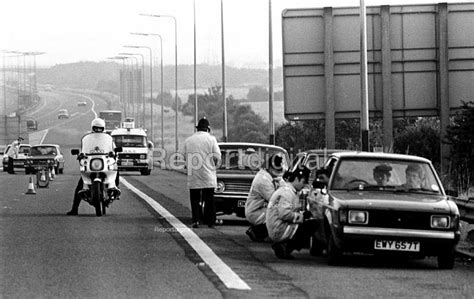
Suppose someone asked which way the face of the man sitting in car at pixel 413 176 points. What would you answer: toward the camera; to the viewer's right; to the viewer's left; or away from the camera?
toward the camera

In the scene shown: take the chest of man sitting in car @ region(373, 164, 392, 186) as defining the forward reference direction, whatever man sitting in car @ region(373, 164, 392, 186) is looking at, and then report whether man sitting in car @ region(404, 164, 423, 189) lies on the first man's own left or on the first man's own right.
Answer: on the first man's own left

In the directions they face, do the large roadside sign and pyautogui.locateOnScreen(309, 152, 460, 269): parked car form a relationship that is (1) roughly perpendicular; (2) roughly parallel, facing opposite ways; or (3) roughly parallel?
roughly parallel, facing opposite ways

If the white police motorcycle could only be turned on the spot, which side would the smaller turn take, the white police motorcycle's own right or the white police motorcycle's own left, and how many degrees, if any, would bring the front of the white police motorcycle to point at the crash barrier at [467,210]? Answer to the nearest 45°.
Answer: approximately 45° to the white police motorcycle's own left

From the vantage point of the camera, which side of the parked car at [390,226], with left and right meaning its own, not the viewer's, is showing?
front

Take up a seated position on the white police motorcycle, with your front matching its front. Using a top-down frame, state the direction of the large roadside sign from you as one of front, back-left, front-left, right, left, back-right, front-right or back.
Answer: back-left

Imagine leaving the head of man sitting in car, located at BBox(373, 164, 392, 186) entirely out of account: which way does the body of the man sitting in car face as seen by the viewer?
toward the camera

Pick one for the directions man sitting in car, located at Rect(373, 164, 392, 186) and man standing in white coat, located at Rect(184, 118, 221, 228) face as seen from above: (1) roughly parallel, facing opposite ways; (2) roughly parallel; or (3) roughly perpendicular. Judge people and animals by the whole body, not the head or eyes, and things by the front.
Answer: roughly parallel, facing opposite ways

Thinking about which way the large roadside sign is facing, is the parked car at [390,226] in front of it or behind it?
behind

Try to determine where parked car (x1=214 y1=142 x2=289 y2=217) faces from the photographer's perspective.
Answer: facing the viewer

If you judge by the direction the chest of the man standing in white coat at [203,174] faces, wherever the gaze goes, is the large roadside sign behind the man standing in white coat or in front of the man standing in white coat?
in front

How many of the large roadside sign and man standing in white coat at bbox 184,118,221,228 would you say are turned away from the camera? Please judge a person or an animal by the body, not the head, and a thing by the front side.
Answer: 2

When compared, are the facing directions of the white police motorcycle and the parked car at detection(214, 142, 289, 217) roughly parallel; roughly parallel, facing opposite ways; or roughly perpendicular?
roughly parallel

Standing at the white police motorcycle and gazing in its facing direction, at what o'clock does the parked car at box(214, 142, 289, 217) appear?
The parked car is roughly at 10 o'clock from the white police motorcycle.

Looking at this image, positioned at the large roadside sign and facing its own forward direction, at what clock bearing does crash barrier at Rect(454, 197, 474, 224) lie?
The crash barrier is roughly at 6 o'clock from the large roadside sign.

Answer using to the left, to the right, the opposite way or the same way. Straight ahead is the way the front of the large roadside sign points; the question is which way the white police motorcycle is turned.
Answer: the opposite way
